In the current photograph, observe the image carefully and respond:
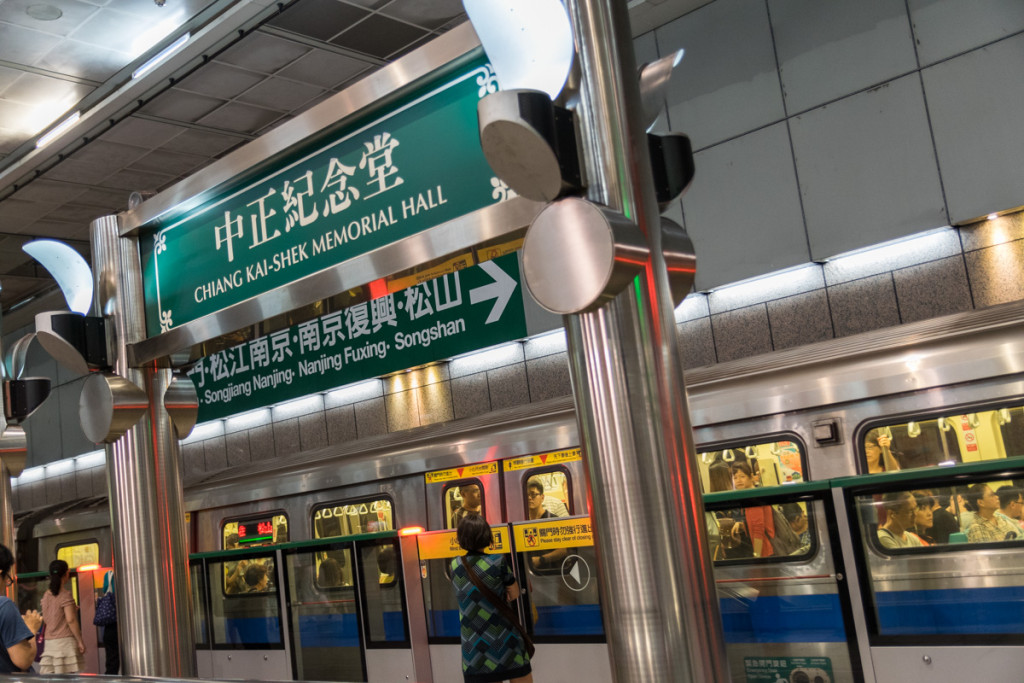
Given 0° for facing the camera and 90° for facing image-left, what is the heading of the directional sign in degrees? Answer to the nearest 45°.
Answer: approximately 45°

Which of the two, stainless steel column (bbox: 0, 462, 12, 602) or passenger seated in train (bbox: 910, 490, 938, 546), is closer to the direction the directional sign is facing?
the stainless steel column

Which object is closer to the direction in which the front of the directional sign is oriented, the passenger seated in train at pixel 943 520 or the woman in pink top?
the woman in pink top

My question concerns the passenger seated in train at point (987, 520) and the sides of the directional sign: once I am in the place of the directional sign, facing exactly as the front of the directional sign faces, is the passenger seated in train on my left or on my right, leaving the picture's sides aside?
on my left

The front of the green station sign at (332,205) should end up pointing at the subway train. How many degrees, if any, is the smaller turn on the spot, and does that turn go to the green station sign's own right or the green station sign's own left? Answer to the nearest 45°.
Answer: approximately 180°
